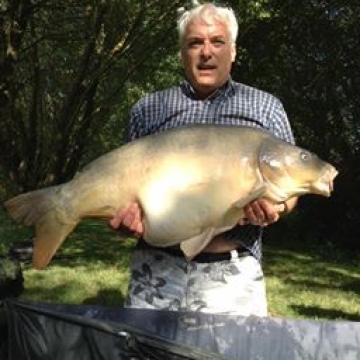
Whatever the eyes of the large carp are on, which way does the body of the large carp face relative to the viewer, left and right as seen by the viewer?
facing to the right of the viewer

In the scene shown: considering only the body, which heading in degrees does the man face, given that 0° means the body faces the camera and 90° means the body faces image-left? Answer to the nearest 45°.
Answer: approximately 0°

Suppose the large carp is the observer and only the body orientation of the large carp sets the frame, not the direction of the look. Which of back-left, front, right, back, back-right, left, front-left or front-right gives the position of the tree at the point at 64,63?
left

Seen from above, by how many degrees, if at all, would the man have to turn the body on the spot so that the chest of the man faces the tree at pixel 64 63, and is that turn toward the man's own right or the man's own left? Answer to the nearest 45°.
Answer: approximately 180°
